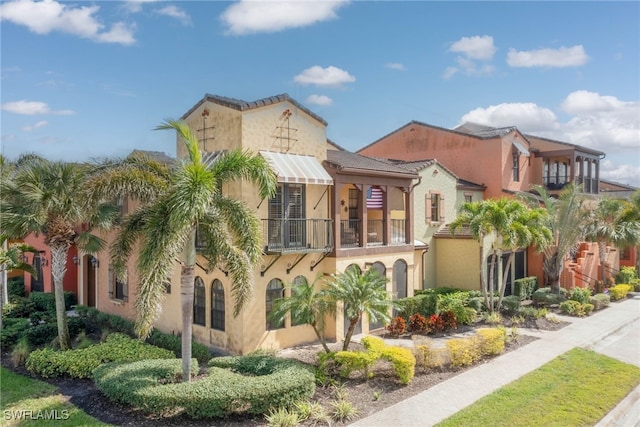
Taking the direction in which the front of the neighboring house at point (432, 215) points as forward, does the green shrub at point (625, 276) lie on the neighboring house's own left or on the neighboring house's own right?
on the neighboring house's own left

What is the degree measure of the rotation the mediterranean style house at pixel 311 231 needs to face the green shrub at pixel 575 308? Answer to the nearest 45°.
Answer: approximately 90° to its left

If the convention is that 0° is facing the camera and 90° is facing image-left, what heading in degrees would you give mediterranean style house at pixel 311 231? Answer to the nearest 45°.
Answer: approximately 315°

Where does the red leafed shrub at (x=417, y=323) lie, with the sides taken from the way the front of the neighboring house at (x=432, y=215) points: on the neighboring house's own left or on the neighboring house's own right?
on the neighboring house's own right

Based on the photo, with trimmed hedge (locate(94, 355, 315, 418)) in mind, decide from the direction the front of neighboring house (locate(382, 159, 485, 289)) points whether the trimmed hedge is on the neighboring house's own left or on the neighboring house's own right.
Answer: on the neighboring house's own right

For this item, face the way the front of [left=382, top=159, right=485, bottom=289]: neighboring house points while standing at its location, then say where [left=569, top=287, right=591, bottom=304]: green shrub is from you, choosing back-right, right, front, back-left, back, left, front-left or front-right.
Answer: front-left

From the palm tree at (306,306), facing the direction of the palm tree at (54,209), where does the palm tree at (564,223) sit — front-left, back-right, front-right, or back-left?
back-right

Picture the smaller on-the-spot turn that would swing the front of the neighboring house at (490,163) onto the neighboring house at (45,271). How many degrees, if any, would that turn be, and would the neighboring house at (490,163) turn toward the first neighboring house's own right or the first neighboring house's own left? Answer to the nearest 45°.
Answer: approximately 90° to the first neighboring house's own right

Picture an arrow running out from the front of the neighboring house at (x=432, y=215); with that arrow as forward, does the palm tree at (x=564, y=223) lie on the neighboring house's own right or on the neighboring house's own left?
on the neighboring house's own left

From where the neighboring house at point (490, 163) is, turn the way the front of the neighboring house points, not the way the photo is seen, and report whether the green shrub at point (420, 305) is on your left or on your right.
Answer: on your right
